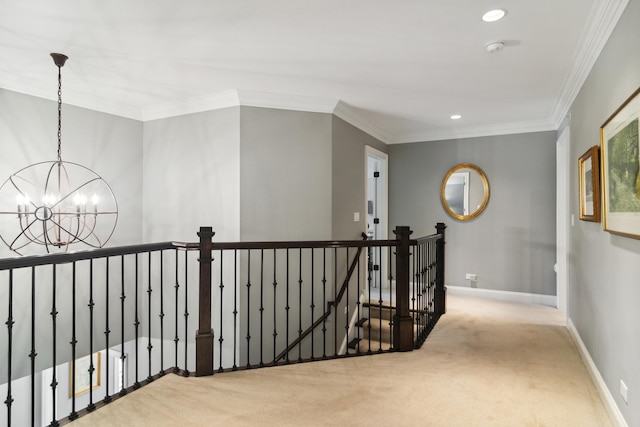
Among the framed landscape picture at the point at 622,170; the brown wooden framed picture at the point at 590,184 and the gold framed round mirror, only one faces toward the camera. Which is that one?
the gold framed round mirror

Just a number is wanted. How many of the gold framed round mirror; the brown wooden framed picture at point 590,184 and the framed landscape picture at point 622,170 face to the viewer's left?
2

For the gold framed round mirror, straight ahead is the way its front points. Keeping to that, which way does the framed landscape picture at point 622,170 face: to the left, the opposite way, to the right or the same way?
to the right

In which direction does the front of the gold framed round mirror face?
toward the camera

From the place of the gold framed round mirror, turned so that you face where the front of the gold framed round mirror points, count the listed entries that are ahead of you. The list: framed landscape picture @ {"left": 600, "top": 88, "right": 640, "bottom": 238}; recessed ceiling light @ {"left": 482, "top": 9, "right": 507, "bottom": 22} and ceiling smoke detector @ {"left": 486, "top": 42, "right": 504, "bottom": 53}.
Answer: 3

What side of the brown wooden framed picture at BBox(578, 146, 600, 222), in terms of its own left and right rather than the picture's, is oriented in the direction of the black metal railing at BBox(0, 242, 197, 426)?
front

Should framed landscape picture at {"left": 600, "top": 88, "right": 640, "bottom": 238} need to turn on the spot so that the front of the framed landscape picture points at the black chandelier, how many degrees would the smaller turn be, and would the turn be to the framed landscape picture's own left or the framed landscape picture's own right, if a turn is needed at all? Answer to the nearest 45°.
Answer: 0° — it already faces it

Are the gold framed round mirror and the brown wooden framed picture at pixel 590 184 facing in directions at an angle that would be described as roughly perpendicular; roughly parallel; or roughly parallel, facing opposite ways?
roughly perpendicular

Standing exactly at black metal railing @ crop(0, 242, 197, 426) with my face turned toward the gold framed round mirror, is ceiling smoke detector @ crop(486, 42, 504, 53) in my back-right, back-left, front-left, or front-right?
front-right

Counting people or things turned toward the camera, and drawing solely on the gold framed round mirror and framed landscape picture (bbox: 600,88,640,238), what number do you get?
1

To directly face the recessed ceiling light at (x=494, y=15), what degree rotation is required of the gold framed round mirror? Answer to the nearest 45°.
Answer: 0° — it already faces it

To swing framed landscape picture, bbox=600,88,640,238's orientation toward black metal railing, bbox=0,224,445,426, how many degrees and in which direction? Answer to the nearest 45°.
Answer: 0° — it already faces it

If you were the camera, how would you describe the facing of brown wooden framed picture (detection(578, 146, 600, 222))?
facing to the left of the viewer

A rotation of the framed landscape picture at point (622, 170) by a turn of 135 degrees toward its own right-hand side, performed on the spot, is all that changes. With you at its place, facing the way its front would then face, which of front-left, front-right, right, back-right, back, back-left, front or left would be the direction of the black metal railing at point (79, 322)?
back-left

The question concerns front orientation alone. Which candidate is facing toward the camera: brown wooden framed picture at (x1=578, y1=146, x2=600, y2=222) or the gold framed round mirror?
the gold framed round mirror

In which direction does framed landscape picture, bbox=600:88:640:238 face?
to the viewer's left

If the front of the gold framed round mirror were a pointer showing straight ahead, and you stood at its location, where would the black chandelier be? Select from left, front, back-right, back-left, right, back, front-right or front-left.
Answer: front-right
